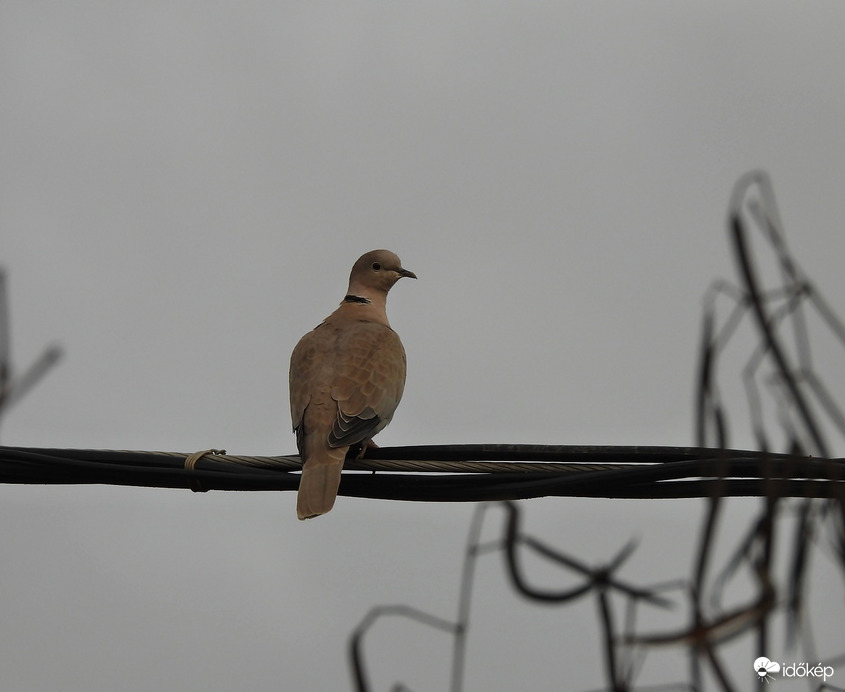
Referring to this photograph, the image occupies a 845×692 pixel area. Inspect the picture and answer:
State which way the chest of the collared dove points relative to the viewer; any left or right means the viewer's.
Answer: facing away from the viewer and to the right of the viewer
